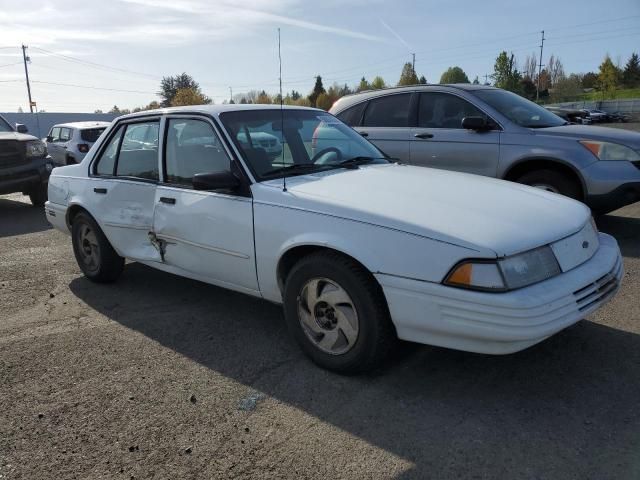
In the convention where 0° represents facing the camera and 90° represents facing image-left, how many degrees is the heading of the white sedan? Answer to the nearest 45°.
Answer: approximately 315°

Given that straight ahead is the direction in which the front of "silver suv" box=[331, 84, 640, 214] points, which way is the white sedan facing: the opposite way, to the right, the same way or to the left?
the same way

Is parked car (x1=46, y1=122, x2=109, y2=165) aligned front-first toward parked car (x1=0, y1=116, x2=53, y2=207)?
no

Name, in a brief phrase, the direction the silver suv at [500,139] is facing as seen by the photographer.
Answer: facing the viewer and to the right of the viewer

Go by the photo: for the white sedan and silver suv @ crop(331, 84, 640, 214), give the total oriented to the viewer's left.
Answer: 0

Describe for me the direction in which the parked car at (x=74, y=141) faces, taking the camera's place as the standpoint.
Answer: facing away from the viewer and to the left of the viewer

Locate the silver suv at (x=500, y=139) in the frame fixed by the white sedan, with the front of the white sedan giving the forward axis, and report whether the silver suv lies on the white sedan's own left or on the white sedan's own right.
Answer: on the white sedan's own left

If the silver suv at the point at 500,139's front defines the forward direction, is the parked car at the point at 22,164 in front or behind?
behind

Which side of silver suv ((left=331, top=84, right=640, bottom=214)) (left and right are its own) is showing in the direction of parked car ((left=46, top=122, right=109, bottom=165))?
back

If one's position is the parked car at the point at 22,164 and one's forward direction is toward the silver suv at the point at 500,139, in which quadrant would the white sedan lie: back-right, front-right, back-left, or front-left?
front-right

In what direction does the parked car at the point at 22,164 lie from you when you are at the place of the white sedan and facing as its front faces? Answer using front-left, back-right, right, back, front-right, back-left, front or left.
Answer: back
